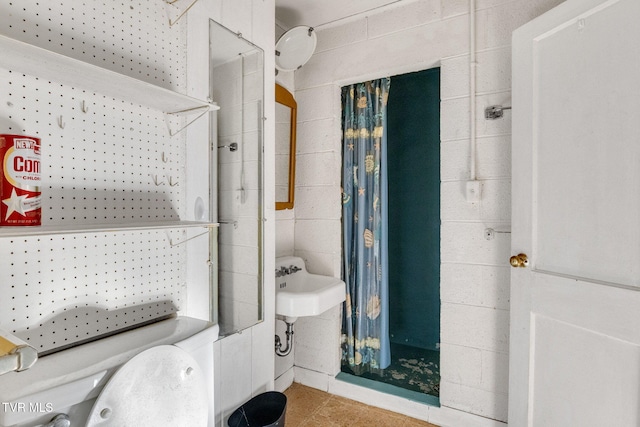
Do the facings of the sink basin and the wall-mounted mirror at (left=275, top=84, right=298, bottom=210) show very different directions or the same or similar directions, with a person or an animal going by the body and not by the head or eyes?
same or similar directions

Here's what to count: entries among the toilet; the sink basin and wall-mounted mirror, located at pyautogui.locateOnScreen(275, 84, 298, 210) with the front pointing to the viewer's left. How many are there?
0

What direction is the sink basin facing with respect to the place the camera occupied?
facing the viewer and to the right of the viewer

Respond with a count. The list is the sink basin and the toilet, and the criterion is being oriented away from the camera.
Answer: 0

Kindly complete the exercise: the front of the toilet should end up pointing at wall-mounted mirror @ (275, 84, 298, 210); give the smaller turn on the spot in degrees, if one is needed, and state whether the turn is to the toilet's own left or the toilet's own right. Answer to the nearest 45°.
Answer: approximately 90° to the toilet's own left

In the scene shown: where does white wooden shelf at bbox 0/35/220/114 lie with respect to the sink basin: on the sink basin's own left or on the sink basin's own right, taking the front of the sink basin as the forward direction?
on the sink basin's own right

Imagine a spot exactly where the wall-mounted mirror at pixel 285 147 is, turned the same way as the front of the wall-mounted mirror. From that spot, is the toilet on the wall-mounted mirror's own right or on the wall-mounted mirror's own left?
on the wall-mounted mirror's own right

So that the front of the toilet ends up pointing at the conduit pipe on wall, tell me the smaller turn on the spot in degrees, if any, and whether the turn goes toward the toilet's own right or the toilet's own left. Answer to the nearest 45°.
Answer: approximately 45° to the toilet's own left

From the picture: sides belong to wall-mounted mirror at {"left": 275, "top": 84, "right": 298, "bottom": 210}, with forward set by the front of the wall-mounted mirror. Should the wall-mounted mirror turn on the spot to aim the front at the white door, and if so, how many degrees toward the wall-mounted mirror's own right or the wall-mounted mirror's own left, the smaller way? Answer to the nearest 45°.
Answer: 0° — it already faces it

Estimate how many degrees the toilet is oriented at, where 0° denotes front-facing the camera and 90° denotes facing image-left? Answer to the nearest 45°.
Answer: approximately 315°

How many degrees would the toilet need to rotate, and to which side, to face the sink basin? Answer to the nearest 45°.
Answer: approximately 90° to its left

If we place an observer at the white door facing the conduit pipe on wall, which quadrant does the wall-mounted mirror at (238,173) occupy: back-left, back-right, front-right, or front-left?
front-left

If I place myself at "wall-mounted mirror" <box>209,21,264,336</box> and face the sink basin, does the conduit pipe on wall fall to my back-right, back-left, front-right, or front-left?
front-right

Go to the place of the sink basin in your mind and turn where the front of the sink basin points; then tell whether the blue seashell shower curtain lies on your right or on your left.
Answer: on your left
